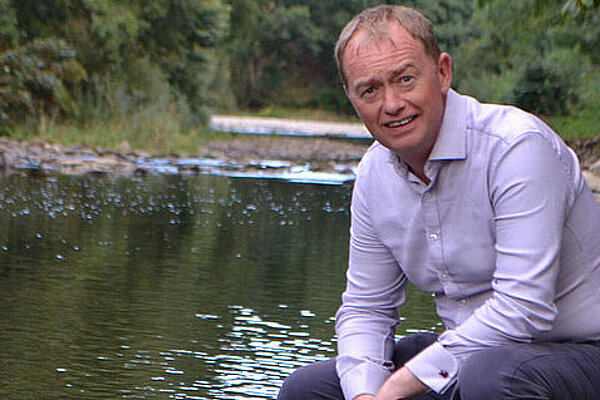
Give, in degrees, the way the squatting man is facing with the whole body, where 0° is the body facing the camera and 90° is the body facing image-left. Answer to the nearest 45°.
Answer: approximately 45°
